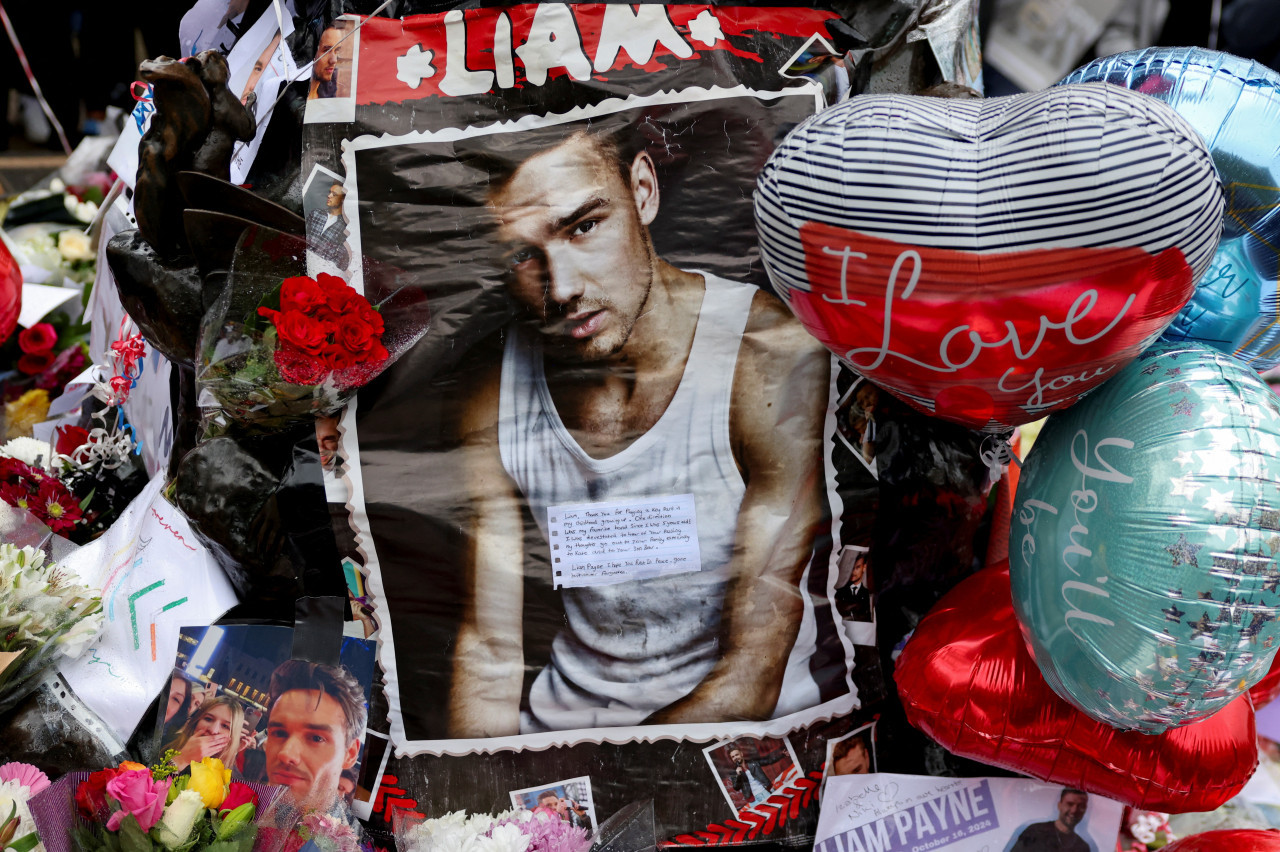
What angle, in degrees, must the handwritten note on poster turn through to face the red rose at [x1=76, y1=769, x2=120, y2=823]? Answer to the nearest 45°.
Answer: approximately 45° to its right

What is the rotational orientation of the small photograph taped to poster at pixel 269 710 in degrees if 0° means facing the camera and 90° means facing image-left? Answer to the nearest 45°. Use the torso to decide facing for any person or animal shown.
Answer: approximately 0°

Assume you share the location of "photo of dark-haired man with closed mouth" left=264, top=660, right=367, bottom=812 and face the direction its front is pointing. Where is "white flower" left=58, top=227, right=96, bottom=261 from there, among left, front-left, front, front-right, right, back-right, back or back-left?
back

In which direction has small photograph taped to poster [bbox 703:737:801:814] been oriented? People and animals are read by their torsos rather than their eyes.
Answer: toward the camera

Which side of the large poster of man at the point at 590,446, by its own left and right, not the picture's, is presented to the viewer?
front

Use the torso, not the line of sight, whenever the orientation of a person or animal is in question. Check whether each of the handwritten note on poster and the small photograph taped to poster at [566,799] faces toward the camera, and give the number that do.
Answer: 2

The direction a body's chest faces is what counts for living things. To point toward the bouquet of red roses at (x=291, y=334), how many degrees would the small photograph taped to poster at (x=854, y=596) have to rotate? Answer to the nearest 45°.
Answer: approximately 90° to its right

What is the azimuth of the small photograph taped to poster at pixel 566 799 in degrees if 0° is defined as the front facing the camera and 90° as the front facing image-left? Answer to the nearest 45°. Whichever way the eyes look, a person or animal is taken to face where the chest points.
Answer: approximately 0°

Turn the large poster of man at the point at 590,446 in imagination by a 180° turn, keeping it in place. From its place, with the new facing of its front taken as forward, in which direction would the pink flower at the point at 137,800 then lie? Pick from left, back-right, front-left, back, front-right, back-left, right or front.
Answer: back-left
